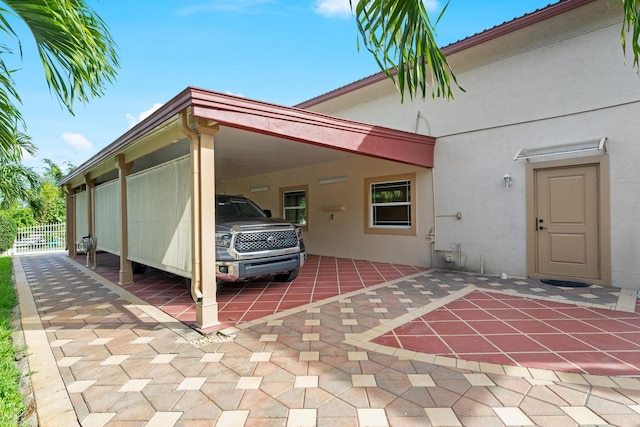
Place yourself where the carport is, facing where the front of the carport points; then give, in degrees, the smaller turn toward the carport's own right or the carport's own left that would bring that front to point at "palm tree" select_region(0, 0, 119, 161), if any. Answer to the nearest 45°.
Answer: approximately 45° to the carport's own right

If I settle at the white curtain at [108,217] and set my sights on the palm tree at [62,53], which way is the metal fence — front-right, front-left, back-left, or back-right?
back-right

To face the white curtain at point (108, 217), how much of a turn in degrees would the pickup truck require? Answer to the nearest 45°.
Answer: approximately 180°

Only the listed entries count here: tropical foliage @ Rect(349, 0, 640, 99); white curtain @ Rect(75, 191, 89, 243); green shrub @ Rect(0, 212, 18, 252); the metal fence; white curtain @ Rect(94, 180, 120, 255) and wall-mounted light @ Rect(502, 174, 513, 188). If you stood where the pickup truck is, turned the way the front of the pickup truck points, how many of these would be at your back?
4

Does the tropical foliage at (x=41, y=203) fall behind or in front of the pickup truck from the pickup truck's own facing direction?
behind

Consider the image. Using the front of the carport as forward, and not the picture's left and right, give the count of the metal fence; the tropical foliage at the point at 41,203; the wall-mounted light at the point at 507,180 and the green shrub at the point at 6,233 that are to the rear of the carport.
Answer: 3

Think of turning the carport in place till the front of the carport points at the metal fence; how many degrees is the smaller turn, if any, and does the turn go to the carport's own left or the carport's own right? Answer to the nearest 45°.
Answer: approximately 180°

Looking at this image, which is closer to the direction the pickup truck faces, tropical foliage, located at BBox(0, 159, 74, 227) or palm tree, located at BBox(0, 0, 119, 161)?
the palm tree

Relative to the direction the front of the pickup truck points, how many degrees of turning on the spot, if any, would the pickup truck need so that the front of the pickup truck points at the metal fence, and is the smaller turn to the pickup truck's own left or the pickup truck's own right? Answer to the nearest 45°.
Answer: approximately 180°

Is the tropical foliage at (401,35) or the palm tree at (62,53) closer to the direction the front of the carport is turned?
the tropical foliage

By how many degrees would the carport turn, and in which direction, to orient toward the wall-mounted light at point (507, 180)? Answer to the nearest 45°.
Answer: approximately 45° to its left

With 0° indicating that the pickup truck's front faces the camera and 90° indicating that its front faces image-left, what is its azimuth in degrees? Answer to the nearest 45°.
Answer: approximately 315°

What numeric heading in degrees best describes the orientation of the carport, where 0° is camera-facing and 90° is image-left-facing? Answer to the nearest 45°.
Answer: approximately 315°
